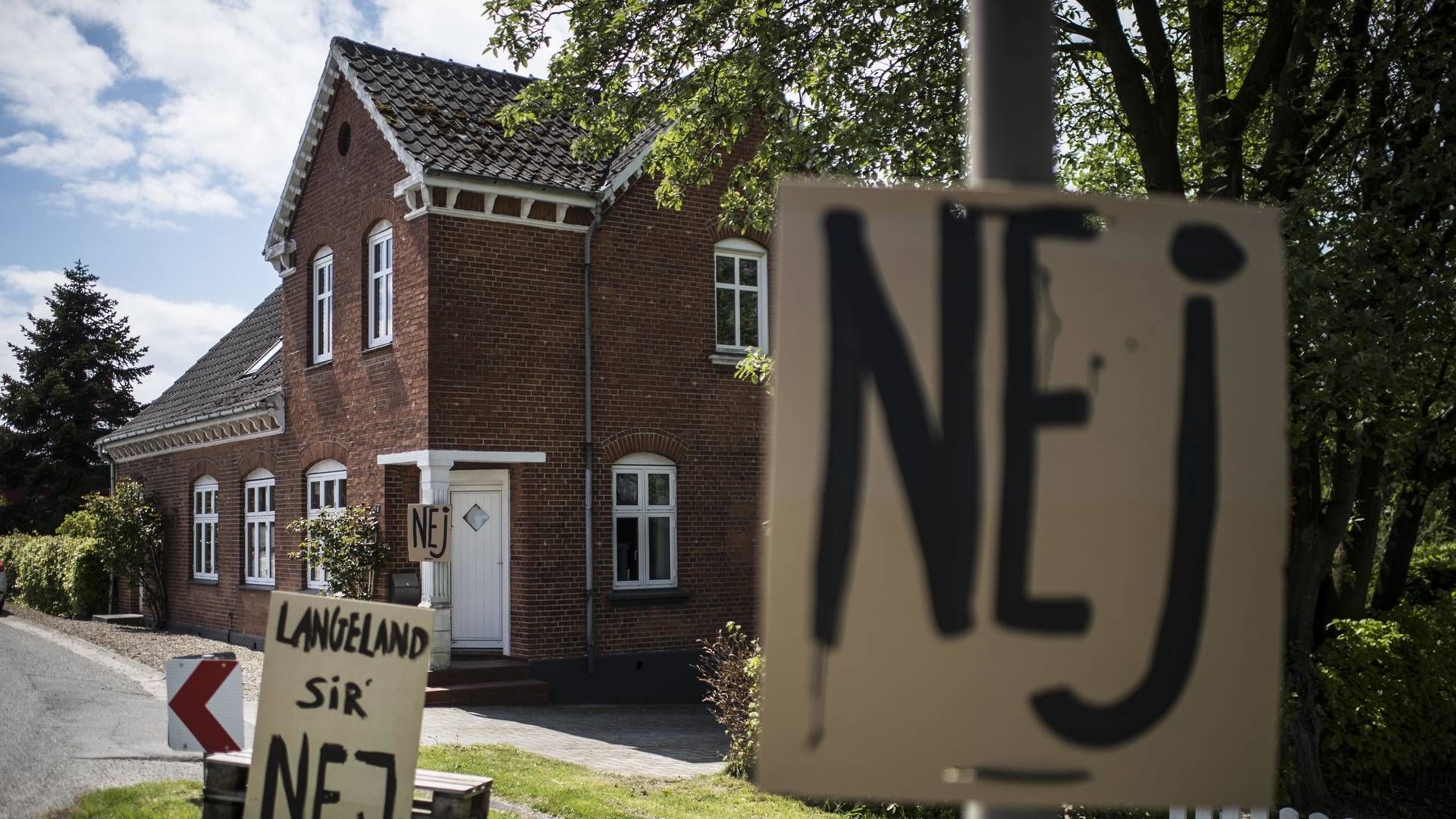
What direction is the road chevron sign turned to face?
toward the camera

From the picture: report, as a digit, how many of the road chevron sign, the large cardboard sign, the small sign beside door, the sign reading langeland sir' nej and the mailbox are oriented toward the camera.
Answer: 5

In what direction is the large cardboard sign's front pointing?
toward the camera

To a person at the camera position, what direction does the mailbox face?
facing the viewer

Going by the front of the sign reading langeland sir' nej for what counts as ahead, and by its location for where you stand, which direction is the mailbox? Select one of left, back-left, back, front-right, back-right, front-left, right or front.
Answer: back

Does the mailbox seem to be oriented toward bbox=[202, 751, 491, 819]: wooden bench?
yes

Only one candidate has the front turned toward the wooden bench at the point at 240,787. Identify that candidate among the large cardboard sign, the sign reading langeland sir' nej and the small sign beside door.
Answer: the small sign beside door

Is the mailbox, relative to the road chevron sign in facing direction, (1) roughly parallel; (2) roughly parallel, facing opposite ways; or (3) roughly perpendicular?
roughly parallel

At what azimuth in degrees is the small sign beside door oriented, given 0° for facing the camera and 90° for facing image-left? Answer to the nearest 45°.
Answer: approximately 0°

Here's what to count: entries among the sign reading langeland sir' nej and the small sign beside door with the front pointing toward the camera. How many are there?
2

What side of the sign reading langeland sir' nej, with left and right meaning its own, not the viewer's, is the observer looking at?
front

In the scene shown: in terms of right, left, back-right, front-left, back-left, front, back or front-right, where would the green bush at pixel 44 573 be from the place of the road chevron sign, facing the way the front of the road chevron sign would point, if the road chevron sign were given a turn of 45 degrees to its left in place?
back-left
